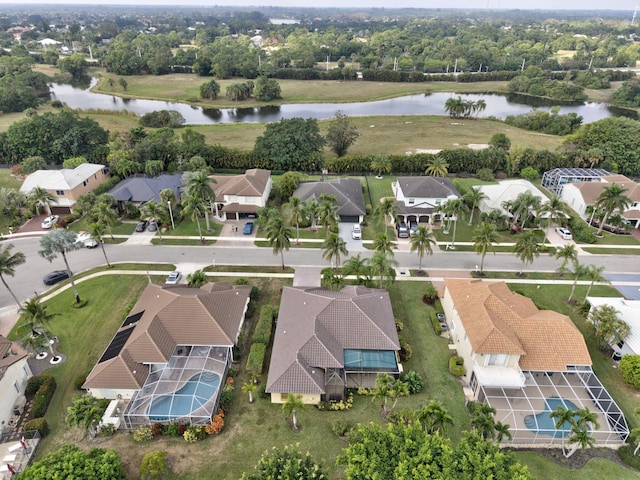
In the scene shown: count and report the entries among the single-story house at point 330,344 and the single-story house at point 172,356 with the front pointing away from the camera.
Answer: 2

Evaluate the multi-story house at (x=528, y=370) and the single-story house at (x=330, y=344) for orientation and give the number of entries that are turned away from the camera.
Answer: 2

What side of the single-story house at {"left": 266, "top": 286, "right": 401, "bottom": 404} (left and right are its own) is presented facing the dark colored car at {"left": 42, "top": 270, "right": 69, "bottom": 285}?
left

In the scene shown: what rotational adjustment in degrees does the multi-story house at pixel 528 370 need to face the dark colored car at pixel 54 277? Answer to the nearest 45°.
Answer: approximately 90° to its left

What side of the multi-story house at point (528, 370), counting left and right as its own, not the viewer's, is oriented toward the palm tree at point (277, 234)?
left

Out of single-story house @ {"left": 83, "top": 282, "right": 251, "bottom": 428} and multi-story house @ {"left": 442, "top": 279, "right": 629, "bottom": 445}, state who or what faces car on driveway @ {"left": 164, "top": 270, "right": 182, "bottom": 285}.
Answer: single-story house @ {"left": 83, "top": 282, "right": 251, "bottom": 428}

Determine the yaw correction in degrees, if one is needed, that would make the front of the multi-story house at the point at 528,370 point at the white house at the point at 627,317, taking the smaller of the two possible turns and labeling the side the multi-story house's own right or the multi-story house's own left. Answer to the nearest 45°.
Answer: approximately 45° to the multi-story house's own right

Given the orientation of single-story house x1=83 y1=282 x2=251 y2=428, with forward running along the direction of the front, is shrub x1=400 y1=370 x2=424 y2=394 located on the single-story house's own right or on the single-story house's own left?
on the single-story house's own right

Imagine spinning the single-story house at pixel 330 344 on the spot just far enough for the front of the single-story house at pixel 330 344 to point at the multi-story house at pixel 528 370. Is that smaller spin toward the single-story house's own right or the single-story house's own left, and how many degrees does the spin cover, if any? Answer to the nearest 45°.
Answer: approximately 90° to the single-story house's own right

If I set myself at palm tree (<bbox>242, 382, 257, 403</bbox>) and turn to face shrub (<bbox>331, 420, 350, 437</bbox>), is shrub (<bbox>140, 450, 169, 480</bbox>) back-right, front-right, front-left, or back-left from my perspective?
back-right

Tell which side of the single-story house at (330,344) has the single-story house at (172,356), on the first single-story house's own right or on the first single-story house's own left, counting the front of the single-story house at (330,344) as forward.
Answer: on the first single-story house's own left

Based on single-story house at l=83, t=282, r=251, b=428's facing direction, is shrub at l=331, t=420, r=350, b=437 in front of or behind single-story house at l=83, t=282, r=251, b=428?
behind

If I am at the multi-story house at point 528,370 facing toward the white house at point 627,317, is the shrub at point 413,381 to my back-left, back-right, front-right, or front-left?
back-left

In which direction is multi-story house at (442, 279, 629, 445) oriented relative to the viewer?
away from the camera

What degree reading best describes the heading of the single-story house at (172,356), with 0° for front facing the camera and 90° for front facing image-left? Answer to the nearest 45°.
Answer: approximately 180°

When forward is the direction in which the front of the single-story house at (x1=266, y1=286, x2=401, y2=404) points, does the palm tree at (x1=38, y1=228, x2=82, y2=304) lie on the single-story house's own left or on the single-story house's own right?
on the single-story house's own left

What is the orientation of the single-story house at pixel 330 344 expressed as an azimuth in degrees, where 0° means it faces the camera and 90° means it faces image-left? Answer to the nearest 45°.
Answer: approximately 180°
